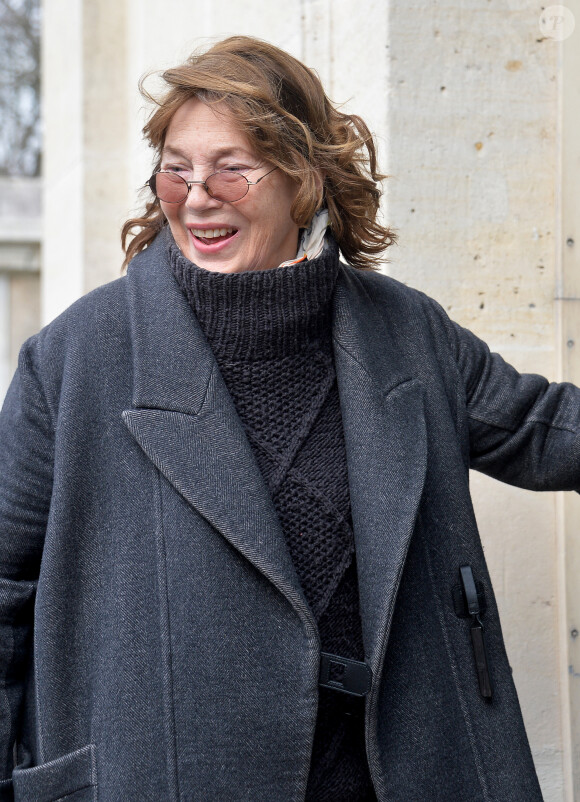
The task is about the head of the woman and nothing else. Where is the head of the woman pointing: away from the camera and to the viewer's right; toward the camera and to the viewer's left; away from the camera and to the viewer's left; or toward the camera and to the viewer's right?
toward the camera and to the viewer's left

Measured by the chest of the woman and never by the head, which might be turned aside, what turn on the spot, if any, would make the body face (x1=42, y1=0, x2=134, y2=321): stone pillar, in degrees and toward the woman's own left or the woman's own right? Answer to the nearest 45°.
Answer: approximately 180°

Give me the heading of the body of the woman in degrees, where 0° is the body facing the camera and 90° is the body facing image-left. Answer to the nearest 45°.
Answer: approximately 0°
